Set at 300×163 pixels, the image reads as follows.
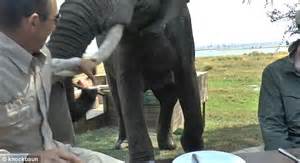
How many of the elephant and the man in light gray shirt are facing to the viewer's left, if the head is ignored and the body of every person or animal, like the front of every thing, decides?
0

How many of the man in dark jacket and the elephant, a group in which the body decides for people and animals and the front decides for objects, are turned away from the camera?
0

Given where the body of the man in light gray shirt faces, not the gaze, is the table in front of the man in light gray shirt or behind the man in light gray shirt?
in front

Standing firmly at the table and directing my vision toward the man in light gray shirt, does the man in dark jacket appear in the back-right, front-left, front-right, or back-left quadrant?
back-right

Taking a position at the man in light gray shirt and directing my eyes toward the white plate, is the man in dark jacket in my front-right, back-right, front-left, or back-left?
front-left

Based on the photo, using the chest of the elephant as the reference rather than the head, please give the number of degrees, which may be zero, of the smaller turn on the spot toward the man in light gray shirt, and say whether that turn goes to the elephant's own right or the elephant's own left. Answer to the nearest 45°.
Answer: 0° — it already faces them

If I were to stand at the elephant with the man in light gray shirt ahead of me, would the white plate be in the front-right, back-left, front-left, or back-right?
front-left

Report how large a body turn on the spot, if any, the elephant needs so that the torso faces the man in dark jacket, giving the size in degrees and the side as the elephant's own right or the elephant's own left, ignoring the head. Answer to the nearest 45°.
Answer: approximately 45° to the elephant's own left

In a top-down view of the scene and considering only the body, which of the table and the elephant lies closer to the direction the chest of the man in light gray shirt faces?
the table

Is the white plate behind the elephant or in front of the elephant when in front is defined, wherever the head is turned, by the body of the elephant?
in front

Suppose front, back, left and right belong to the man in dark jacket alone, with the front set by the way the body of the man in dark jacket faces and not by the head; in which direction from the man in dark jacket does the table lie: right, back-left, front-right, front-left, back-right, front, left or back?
front-right

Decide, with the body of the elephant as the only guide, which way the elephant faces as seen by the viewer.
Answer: toward the camera
